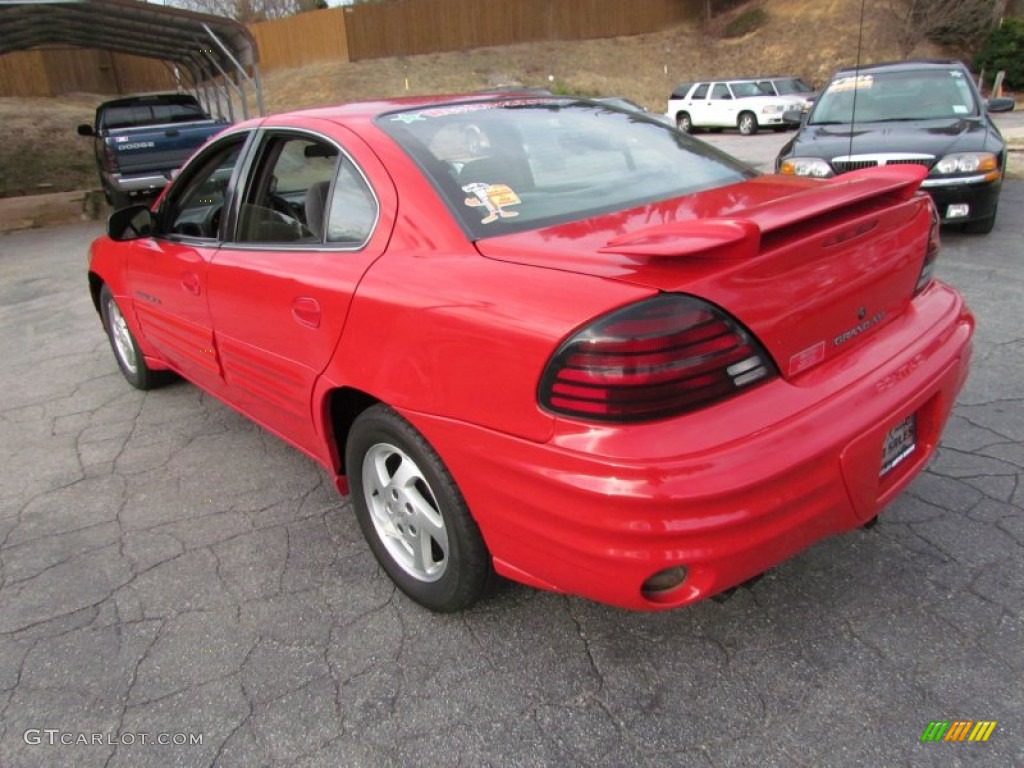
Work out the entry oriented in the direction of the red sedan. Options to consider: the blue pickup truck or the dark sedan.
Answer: the dark sedan

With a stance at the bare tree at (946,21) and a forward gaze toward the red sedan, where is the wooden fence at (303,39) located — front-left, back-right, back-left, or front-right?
front-right

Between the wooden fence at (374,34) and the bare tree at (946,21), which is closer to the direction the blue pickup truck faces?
the wooden fence

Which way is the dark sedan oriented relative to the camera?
toward the camera

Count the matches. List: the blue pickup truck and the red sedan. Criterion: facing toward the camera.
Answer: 0

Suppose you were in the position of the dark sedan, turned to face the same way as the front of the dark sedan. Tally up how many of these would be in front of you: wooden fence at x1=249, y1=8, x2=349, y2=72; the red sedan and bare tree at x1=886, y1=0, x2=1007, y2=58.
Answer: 1

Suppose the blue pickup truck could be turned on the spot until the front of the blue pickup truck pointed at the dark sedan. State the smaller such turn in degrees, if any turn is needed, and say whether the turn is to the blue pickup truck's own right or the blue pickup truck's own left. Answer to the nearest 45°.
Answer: approximately 135° to the blue pickup truck's own right

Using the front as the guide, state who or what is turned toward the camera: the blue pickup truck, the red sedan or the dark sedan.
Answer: the dark sedan

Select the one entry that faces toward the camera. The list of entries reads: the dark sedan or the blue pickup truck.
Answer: the dark sedan

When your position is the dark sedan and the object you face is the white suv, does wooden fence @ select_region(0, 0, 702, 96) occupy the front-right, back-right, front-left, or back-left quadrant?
front-left

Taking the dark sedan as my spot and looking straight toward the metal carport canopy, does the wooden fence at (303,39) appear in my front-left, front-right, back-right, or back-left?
front-right

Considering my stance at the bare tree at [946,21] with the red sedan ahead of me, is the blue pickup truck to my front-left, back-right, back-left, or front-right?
front-right

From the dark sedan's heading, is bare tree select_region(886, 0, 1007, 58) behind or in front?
behind

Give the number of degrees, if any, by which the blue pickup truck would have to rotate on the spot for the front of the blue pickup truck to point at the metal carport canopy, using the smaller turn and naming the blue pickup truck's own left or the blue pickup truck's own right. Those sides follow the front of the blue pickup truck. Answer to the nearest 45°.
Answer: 0° — it already faces it

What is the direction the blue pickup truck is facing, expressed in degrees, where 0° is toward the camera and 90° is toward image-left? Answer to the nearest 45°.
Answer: approximately 180°

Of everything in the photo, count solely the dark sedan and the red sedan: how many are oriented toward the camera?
1

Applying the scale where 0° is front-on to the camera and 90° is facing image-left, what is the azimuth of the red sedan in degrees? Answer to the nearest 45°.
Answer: approximately 135°
